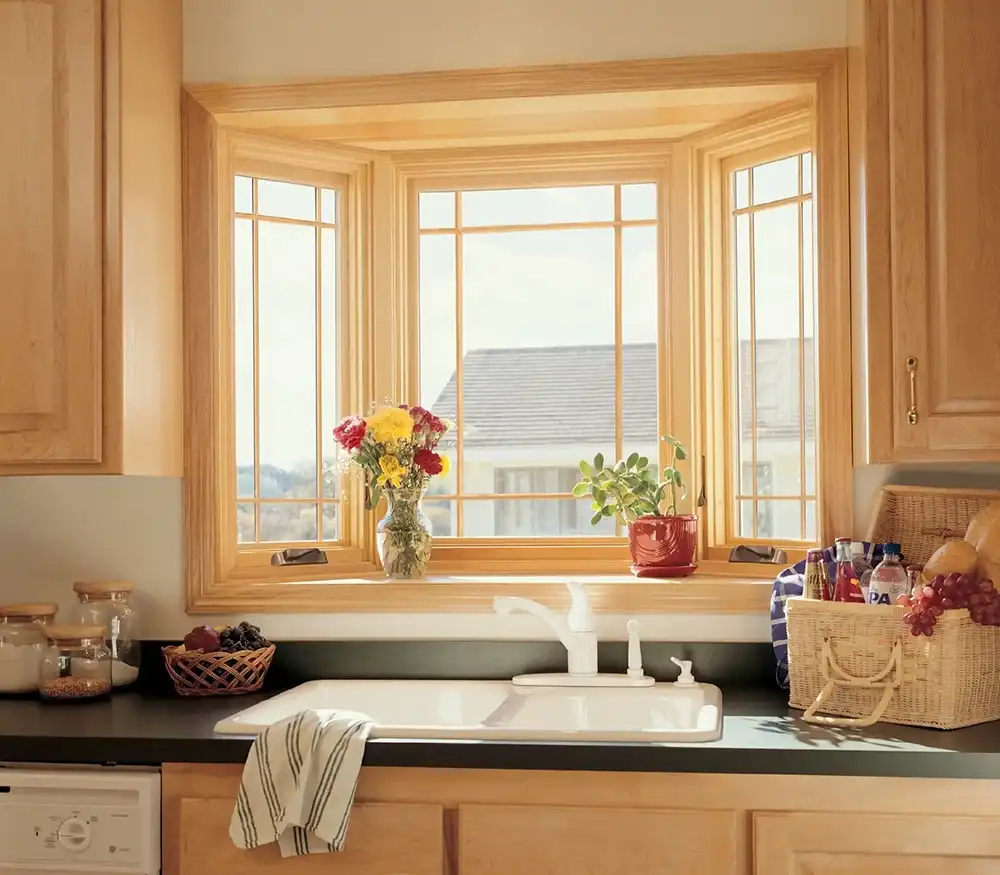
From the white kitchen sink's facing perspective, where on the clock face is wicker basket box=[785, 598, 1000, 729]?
The wicker basket is roughly at 10 o'clock from the white kitchen sink.

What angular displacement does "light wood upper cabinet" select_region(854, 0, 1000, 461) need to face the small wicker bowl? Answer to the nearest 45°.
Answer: approximately 90° to its right

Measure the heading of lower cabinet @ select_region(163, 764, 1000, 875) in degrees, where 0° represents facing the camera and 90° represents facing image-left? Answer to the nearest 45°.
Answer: approximately 0°

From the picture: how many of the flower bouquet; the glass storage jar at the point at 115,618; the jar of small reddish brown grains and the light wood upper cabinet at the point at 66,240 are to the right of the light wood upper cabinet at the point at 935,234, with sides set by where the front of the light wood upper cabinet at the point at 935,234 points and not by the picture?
4

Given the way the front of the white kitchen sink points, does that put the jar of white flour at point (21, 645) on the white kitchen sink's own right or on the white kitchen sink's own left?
on the white kitchen sink's own right
